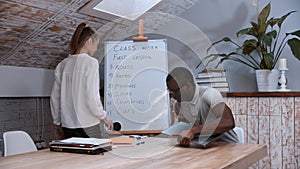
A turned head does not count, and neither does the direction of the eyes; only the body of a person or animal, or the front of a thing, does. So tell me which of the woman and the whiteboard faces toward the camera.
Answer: the whiteboard

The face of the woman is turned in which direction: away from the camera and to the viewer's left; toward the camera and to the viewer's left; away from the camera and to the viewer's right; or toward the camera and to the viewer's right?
away from the camera and to the viewer's right

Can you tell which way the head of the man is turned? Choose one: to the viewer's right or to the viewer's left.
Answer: to the viewer's left

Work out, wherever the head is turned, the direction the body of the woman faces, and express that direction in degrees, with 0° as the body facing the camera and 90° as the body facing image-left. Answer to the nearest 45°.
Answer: approximately 225°

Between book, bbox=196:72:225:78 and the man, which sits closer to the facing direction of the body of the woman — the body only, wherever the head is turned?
the book

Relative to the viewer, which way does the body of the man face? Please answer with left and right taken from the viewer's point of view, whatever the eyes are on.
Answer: facing the viewer and to the left of the viewer

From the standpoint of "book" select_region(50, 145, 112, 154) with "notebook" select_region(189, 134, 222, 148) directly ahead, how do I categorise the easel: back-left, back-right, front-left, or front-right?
front-left

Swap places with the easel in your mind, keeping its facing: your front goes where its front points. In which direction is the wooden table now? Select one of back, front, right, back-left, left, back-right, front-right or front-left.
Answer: front

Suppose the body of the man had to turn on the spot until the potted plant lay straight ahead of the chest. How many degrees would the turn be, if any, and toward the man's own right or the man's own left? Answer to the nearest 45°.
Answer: approximately 180°

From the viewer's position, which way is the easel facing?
facing the viewer

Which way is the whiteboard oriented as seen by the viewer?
toward the camera

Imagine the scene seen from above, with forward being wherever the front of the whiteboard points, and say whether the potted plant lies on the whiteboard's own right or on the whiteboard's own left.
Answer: on the whiteboard's own left

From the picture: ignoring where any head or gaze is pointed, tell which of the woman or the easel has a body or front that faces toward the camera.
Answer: the easel

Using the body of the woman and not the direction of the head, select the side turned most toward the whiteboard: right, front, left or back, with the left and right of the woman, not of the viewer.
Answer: front

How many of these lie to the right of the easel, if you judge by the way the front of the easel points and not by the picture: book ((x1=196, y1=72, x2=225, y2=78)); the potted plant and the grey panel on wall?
1

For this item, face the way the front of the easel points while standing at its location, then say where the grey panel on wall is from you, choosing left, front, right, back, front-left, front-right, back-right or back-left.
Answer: right
